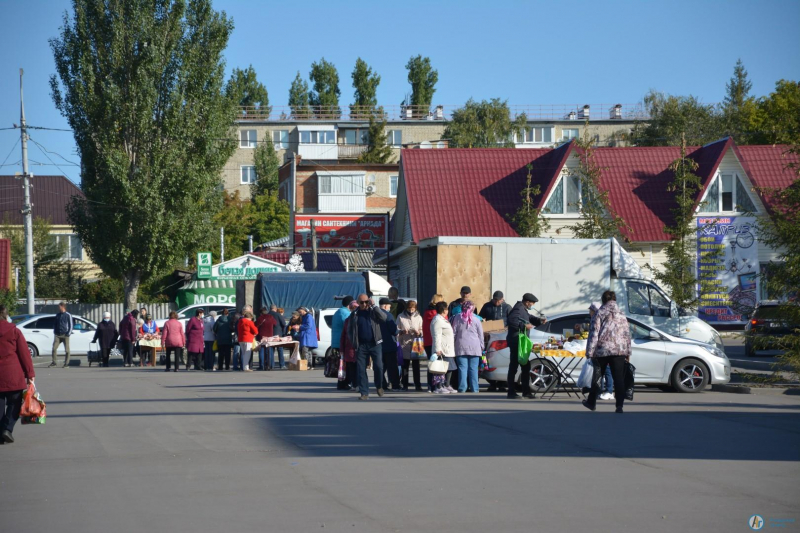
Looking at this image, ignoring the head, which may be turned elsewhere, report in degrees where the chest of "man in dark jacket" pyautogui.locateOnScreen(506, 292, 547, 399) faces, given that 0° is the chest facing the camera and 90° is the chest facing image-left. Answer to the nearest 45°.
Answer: approximately 270°

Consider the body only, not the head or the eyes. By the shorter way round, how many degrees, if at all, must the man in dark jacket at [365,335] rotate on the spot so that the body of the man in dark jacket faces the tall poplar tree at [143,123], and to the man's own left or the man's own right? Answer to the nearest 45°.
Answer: approximately 180°

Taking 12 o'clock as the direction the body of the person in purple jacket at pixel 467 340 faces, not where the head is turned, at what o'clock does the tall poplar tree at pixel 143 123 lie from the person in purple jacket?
The tall poplar tree is roughly at 11 o'clock from the person in purple jacket.

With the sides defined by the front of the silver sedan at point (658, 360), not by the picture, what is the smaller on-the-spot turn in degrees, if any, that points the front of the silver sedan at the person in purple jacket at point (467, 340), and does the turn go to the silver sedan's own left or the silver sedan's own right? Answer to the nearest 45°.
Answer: approximately 180°

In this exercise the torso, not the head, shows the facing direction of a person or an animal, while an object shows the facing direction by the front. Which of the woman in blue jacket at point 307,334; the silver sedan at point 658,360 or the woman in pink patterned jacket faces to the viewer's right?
the silver sedan

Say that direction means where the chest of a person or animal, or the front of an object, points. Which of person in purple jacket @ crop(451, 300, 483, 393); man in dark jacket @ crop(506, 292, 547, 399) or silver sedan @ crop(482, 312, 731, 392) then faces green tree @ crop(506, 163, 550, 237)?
the person in purple jacket

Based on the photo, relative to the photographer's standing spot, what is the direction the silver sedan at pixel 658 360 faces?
facing to the right of the viewer

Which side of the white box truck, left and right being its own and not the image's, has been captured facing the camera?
right

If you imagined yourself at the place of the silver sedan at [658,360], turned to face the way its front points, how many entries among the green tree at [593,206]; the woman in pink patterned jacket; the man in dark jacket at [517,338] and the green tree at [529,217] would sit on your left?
2

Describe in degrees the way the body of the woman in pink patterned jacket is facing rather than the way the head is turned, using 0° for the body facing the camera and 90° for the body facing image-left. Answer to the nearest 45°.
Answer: approximately 180°

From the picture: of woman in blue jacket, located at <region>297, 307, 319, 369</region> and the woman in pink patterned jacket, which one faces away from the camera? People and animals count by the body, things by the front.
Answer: the woman in pink patterned jacket

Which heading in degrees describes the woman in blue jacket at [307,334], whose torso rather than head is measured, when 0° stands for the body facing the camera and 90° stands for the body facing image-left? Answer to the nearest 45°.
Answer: approximately 90°

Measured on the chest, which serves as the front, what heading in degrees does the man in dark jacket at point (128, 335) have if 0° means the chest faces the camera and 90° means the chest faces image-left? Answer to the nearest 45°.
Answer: approximately 270°
